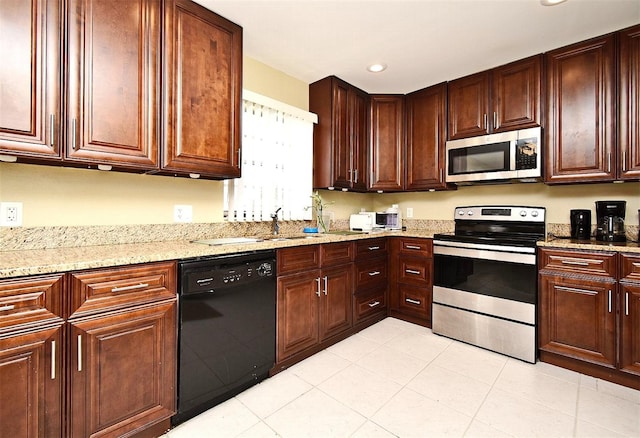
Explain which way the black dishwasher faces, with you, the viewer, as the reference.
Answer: facing the viewer and to the right of the viewer

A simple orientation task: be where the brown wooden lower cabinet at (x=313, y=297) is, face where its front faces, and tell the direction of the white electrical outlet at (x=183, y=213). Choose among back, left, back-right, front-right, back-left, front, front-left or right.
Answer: back-right

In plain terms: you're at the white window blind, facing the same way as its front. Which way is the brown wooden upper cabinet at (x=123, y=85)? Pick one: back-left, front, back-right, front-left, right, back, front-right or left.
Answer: right

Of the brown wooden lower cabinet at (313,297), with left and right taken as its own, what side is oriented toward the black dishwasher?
right

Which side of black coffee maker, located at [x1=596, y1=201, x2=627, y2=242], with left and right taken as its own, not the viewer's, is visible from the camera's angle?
front

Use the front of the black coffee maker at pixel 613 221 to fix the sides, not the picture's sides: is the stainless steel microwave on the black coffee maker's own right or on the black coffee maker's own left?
on the black coffee maker's own right

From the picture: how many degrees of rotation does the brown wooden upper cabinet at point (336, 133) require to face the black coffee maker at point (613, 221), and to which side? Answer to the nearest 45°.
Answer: approximately 45° to its left

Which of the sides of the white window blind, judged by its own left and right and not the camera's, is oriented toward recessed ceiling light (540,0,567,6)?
front

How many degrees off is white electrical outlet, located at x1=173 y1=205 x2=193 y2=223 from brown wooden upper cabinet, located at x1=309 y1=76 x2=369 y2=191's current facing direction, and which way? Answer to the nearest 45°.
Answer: approximately 90° to its right
